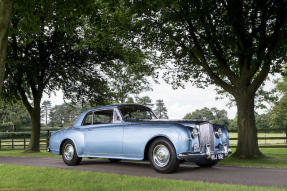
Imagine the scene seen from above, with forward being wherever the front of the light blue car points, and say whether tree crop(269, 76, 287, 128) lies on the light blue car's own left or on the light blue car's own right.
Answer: on the light blue car's own left

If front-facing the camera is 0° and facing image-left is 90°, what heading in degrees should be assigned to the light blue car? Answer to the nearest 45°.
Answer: approximately 315°

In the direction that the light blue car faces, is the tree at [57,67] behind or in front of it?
behind

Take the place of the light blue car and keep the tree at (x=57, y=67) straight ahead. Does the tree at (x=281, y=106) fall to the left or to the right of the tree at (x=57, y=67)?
right

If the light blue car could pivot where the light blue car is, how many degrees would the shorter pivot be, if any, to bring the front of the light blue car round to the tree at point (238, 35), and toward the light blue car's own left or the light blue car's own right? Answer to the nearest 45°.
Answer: approximately 90° to the light blue car's own left
